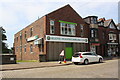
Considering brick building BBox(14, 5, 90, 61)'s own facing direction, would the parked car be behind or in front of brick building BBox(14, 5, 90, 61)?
in front

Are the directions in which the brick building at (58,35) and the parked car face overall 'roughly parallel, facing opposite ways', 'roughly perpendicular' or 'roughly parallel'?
roughly perpendicular

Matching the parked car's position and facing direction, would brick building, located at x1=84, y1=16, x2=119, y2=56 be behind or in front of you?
in front

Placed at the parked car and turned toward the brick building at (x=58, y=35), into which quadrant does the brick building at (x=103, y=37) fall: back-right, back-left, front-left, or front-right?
front-right

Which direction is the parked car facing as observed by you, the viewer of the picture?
facing away from the viewer and to the right of the viewer

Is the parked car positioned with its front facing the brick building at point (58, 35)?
no

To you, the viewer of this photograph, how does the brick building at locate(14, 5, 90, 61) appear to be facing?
facing the viewer and to the right of the viewer

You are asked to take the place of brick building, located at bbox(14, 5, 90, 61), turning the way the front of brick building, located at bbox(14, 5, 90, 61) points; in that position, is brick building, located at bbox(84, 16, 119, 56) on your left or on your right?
on your left

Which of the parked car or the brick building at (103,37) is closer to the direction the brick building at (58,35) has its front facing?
the parked car
